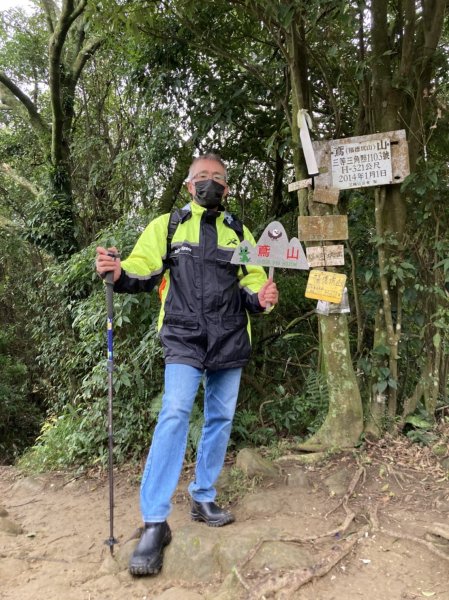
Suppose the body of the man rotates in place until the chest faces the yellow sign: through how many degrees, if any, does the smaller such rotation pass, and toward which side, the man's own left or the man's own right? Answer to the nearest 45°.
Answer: approximately 135° to the man's own left

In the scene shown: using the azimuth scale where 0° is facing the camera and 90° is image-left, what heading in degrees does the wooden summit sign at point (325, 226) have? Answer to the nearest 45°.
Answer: approximately 0°

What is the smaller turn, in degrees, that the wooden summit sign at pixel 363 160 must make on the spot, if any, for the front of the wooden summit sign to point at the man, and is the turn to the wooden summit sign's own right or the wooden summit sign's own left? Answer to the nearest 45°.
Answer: approximately 45° to the wooden summit sign's own right
